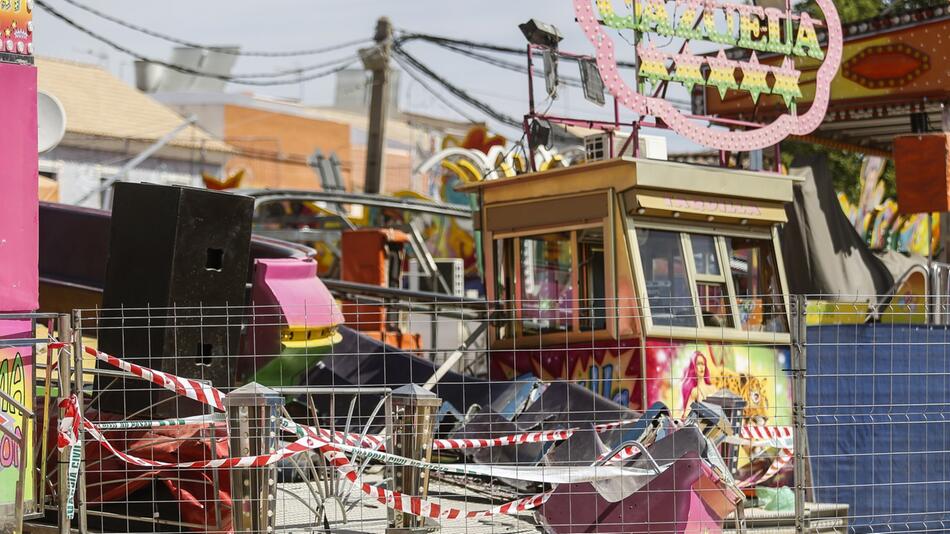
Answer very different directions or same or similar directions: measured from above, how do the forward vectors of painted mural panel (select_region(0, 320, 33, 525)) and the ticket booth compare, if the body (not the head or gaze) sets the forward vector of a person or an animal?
same or similar directions

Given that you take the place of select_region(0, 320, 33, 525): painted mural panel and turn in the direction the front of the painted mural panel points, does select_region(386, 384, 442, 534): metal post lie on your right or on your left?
on your left

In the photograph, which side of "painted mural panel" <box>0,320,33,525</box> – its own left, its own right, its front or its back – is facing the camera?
front

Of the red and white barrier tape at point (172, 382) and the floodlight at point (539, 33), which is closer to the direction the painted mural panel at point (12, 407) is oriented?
the red and white barrier tape

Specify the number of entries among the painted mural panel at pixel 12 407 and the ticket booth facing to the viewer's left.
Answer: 0

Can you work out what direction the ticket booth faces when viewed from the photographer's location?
facing the viewer and to the right of the viewer

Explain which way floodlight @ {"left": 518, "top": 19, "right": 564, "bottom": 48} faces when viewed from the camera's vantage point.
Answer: facing the viewer and to the left of the viewer

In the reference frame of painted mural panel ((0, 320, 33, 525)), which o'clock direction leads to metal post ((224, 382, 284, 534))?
The metal post is roughly at 10 o'clock from the painted mural panel.
